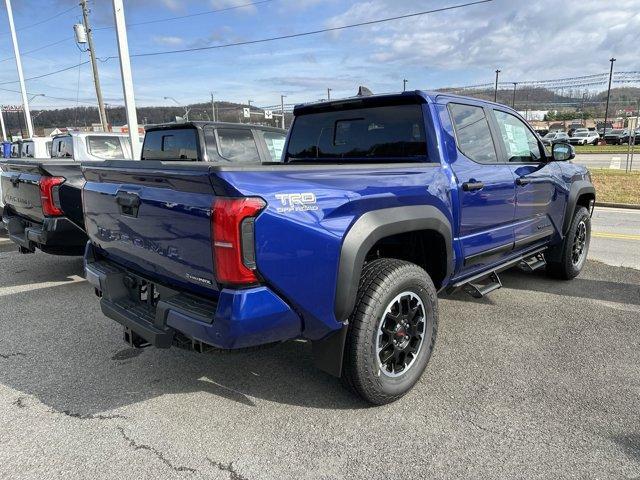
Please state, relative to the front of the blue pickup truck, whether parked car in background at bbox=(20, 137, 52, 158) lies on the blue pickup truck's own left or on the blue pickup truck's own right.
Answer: on the blue pickup truck's own left

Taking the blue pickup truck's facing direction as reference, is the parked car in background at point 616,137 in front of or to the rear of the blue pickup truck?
in front

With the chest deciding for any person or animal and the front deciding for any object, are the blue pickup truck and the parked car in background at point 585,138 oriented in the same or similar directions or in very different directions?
very different directions

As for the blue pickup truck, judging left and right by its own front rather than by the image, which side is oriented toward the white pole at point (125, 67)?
left

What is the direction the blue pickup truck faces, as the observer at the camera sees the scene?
facing away from the viewer and to the right of the viewer

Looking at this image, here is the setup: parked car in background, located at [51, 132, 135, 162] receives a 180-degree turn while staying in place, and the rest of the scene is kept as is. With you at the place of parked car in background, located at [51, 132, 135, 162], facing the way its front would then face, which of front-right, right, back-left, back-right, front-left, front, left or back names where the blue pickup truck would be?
front-left

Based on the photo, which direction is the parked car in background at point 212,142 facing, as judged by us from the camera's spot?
facing away from the viewer and to the right of the viewer

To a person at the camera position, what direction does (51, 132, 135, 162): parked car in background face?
facing away from the viewer and to the right of the viewer

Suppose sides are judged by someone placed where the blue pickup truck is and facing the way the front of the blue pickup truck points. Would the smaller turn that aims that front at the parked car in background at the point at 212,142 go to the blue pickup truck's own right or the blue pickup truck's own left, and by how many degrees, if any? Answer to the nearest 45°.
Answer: approximately 90° to the blue pickup truck's own left

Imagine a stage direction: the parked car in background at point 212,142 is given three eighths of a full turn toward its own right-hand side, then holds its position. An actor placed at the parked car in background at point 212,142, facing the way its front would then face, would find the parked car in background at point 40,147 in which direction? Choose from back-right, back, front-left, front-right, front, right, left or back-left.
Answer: back-right

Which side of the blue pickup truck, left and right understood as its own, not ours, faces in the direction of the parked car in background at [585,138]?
front

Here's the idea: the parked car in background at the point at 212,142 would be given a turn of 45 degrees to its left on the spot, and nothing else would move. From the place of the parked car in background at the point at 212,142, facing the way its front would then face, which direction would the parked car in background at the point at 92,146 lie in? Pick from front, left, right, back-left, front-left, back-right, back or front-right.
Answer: front-left
